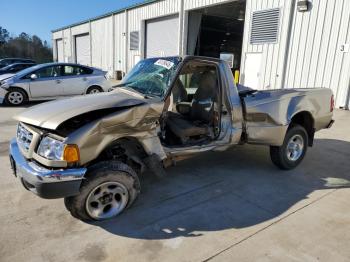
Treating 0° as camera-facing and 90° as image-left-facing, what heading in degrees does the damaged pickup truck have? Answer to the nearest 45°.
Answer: approximately 45°

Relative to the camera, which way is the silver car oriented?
to the viewer's left

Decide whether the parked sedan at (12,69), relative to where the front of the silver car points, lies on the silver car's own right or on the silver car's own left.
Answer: on the silver car's own right

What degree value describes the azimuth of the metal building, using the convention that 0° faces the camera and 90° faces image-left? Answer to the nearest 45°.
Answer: approximately 45°

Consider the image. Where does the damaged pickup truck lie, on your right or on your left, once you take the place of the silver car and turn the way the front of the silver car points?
on your left

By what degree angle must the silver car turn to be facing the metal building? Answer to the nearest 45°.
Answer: approximately 180°
